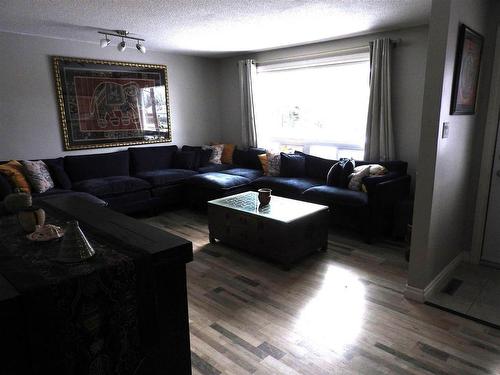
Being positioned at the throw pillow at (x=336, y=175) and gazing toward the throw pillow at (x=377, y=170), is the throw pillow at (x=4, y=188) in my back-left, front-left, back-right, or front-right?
back-right

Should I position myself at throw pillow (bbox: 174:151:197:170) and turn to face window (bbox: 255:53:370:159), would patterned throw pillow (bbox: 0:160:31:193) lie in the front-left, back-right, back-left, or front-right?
back-right

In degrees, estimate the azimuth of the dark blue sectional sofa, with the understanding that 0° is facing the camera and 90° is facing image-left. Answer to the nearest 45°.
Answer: approximately 0°

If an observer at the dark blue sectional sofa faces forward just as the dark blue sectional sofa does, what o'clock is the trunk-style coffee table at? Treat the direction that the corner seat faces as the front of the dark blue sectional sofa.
The trunk-style coffee table is roughly at 11 o'clock from the dark blue sectional sofa.

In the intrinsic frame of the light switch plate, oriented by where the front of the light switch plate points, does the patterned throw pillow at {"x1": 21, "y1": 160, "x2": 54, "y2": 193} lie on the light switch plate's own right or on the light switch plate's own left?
on the light switch plate's own right

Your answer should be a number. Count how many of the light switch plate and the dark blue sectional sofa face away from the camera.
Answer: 0

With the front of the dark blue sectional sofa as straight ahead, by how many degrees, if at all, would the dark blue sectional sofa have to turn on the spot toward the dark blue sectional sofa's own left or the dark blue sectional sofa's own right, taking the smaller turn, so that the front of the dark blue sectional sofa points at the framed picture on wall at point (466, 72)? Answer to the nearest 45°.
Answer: approximately 45° to the dark blue sectional sofa's own left
